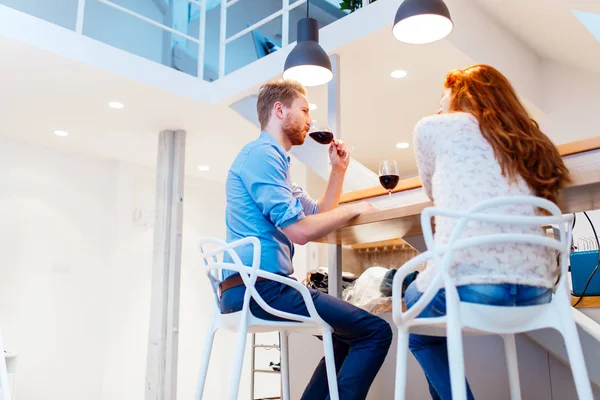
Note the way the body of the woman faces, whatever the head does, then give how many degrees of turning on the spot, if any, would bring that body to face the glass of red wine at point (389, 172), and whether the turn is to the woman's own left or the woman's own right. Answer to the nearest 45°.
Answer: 0° — they already face it

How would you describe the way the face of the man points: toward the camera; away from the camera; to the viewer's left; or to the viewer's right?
to the viewer's right

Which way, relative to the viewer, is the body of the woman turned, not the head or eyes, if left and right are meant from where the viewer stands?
facing away from the viewer and to the left of the viewer

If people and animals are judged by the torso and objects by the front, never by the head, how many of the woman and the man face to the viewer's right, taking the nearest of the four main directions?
1

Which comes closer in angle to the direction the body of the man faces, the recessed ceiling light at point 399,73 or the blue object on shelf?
the blue object on shelf

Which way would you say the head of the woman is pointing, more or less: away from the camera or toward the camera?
away from the camera

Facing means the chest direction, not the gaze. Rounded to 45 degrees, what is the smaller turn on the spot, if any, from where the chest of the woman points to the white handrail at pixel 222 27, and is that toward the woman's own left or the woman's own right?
0° — they already face it

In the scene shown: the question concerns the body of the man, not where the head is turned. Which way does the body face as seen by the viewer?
to the viewer's right
